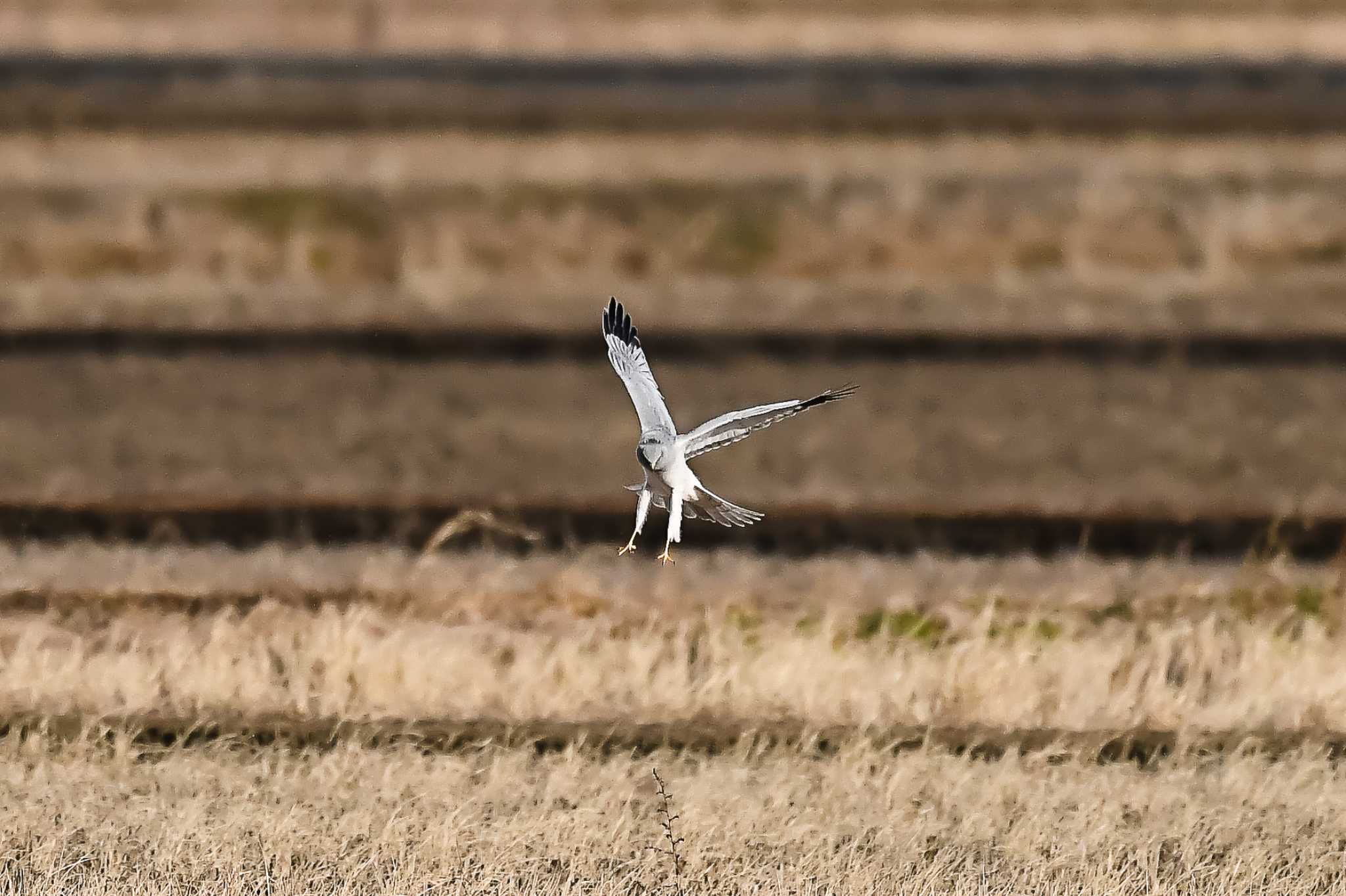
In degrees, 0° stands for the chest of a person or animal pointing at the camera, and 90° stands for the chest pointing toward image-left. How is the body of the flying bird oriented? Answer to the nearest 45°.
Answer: approximately 45°
